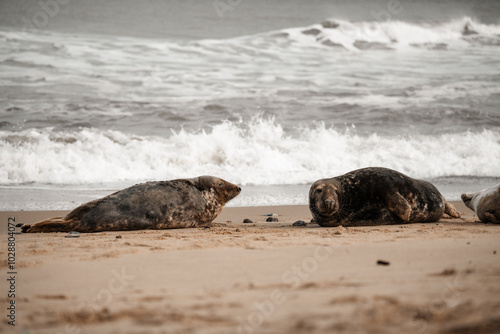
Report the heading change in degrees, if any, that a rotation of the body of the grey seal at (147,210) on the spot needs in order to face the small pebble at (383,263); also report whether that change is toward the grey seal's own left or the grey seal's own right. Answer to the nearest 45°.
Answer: approximately 90° to the grey seal's own right

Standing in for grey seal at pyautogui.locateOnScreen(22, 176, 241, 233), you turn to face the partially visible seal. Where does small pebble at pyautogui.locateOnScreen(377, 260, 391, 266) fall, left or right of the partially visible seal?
right

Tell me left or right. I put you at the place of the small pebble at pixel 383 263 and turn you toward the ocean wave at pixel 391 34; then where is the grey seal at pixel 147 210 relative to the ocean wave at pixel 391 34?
left

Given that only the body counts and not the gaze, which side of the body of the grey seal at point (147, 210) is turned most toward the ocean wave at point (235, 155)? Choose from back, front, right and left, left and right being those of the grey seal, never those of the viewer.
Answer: left

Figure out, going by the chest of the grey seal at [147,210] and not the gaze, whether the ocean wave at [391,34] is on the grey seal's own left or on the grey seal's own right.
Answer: on the grey seal's own left

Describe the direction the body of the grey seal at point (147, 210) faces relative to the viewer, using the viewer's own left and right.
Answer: facing to the right of the viewer

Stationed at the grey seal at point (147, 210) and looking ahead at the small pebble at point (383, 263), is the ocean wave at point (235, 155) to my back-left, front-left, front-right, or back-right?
back-left

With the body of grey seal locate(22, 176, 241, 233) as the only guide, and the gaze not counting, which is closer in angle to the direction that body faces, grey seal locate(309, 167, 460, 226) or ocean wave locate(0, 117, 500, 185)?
the grey seal
